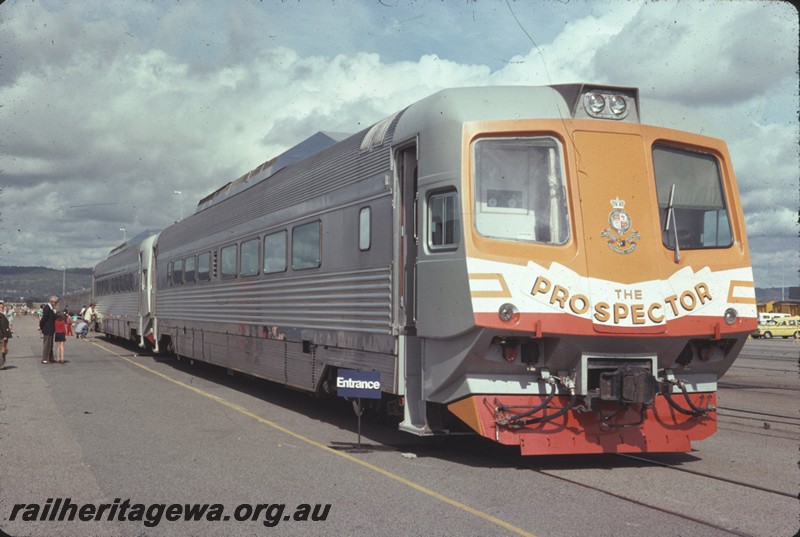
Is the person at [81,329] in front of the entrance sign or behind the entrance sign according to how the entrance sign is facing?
behind

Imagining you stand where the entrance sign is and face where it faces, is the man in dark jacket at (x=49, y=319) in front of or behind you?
behind

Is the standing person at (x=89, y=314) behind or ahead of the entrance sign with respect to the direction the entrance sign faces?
behind

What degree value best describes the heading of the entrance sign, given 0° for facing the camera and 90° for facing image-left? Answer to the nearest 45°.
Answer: approximately 0°
